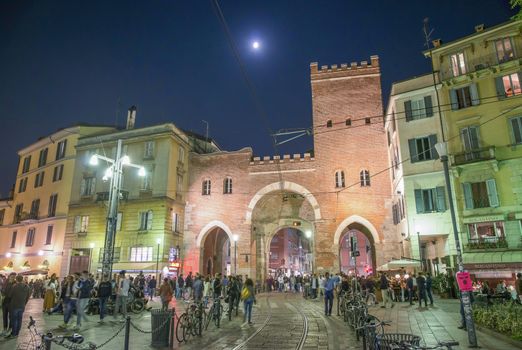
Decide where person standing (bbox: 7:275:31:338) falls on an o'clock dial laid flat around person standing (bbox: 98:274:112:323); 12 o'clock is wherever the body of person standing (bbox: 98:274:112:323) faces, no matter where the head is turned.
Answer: person standing (bbox: 7:275:31:338) is roughly at 1 o'clock from person standing (bbox: 98:274:112:323).

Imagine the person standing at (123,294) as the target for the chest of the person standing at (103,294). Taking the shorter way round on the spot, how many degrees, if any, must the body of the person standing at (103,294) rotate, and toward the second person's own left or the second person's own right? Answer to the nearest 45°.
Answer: approximately 135° to the second person's own left

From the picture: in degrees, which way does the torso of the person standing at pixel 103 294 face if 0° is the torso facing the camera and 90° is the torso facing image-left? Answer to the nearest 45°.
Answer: approximately 0°
